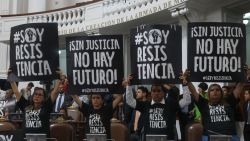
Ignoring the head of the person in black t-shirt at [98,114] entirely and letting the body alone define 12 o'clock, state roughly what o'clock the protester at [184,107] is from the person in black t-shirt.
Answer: The protester is roughly at 9 o'clock from the person in black t-shirt.

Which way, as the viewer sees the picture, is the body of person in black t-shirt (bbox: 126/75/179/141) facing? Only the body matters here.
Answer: toward the camera

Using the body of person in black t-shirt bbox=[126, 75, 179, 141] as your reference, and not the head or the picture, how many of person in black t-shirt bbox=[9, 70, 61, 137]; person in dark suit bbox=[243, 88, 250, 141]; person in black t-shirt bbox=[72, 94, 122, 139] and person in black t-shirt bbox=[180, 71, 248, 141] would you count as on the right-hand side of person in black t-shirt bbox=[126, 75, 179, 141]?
2

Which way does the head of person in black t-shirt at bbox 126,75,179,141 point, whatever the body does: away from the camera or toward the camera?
toward the camera

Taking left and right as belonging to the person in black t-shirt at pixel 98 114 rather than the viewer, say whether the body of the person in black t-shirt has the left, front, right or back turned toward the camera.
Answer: front

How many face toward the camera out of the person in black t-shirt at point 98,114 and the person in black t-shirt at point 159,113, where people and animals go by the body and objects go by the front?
2

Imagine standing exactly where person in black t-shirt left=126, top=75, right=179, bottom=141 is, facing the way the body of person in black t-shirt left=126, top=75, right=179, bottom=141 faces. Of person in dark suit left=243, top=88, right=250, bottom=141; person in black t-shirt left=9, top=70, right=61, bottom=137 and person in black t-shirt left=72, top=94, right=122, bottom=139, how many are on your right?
2

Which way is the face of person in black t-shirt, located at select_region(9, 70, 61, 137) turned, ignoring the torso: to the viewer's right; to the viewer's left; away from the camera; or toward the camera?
toward the camera

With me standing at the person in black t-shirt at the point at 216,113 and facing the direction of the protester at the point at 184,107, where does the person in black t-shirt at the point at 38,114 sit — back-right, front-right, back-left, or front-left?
front-left

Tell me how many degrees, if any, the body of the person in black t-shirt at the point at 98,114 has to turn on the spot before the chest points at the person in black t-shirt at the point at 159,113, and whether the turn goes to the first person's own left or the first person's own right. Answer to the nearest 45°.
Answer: approximately 90° to the first person's own left

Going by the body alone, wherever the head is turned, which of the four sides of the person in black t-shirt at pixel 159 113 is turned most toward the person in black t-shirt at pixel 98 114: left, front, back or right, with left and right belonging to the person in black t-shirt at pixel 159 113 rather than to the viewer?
right
